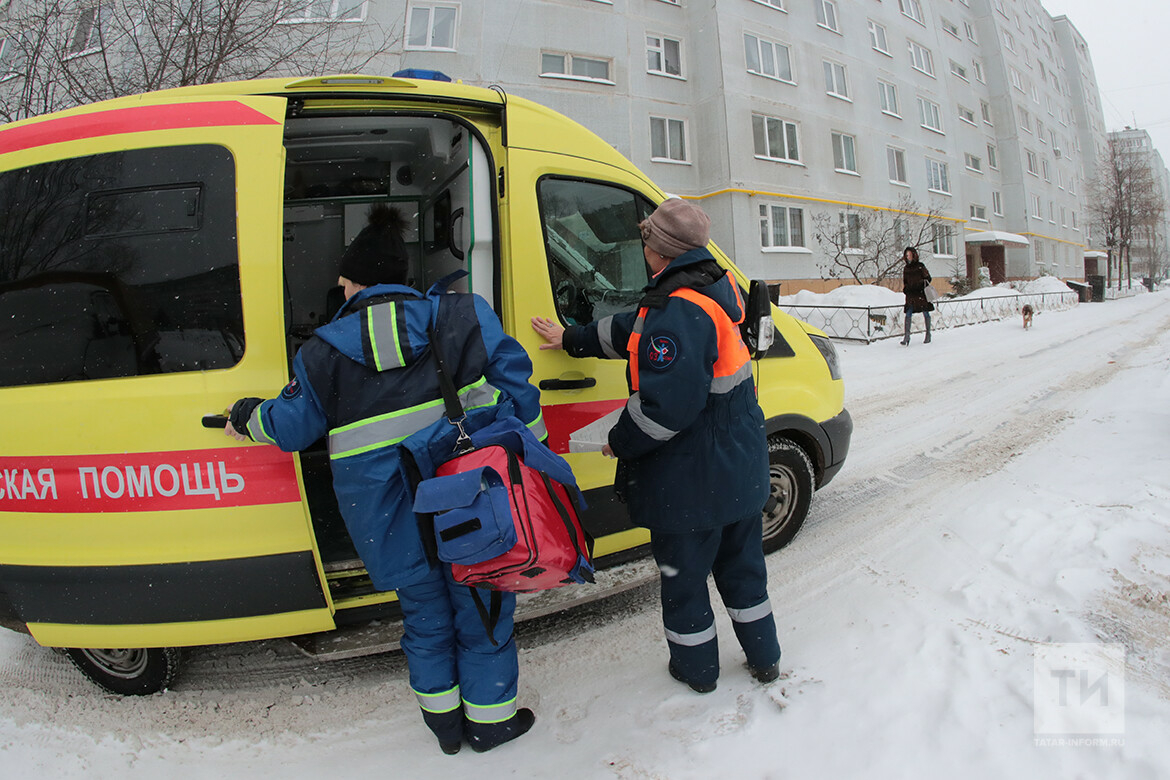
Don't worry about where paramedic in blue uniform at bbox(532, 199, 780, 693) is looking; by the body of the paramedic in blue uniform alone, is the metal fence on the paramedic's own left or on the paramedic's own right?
on the paramedic's own right

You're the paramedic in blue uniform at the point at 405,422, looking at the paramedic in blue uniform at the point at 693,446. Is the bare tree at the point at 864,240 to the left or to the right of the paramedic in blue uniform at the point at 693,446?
left

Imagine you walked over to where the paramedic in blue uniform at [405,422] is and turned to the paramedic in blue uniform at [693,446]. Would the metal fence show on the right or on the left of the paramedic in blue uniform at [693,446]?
left

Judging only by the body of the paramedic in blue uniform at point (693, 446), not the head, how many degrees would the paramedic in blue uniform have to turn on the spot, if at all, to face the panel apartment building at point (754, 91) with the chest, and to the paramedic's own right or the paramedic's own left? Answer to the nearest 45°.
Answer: approximately 45° to the paramedic's own right

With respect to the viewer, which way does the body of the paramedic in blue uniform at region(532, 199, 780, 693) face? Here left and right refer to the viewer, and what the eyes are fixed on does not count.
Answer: facing away from the viewer and to the left of the viewer

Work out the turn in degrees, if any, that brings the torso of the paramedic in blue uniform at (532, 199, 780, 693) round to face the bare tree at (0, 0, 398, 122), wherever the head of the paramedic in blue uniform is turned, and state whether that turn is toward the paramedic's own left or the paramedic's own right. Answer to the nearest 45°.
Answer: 0° — they already face it

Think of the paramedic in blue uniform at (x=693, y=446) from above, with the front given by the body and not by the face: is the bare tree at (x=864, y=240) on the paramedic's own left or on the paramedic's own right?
on the paramedic's own right

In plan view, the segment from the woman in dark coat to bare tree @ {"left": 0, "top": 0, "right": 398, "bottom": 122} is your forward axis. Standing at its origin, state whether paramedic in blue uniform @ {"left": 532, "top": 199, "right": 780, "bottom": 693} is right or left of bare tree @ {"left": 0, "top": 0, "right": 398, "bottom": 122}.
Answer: left

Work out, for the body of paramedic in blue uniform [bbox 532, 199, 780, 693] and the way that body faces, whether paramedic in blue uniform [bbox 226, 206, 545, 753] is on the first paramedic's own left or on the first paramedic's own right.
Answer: on the first paramedic's own left
